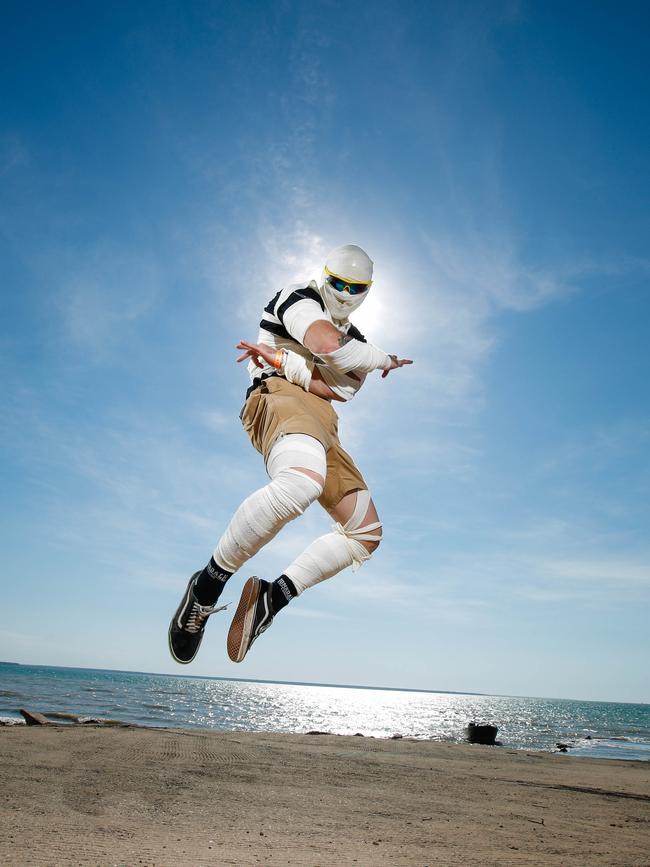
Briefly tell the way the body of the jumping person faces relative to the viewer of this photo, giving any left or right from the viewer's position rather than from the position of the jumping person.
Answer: facing the viewer and to the right of the viewer

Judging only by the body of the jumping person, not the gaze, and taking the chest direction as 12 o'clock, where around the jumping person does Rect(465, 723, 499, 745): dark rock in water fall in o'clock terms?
The dark rock in water is roughly at 8 o'clock from the jumping person.
